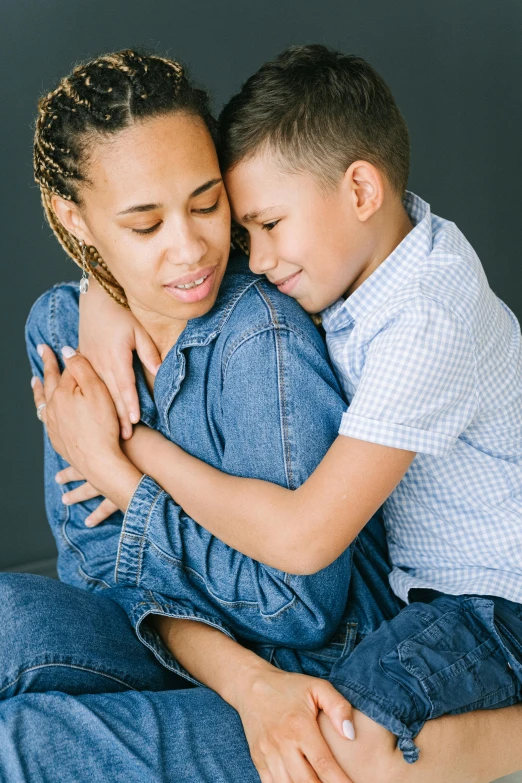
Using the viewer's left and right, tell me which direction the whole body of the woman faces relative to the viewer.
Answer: facing the viewer and to the left of the viewer

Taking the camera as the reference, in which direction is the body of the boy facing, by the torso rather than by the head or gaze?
to the viewer's left

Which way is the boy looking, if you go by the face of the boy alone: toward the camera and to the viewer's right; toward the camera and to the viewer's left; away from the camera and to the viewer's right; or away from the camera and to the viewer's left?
toward the camera and to the viewer's left

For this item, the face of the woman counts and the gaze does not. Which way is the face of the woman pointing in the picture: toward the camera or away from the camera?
toward the camera
